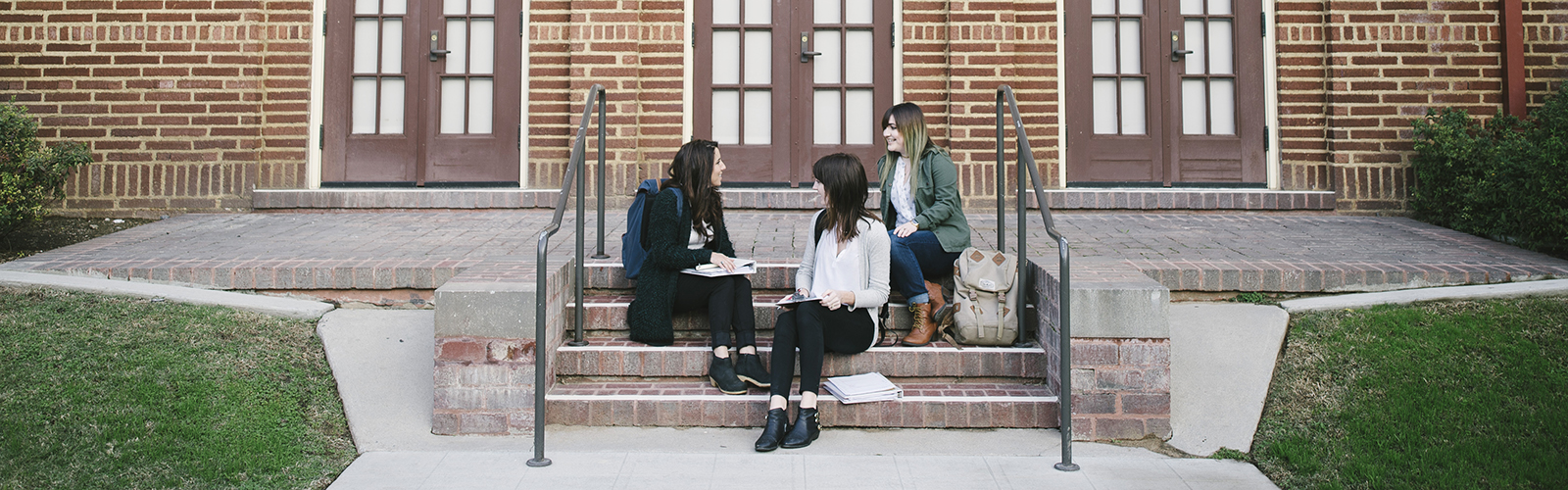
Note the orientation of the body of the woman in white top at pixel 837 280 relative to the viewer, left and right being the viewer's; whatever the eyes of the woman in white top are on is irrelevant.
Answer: facing the viewer and to the left of the viewer

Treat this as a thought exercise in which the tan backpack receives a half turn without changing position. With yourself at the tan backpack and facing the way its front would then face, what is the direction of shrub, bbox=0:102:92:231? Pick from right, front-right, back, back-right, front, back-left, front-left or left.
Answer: left

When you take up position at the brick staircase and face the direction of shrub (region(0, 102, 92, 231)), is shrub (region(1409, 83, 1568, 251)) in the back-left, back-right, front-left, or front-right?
back-right

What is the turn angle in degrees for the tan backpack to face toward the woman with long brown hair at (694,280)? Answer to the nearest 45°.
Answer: approximately 90° to its right

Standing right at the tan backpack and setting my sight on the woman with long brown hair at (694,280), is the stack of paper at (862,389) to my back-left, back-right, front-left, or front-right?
front-left

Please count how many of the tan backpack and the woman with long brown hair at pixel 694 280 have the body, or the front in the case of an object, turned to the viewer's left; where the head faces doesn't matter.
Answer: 0

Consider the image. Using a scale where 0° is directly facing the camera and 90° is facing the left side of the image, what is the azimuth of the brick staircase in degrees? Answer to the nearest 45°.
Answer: approximately 0°

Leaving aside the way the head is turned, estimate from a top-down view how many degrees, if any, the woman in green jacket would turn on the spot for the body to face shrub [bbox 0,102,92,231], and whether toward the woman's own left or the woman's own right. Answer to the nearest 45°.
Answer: approximately 45° to the woman's own right

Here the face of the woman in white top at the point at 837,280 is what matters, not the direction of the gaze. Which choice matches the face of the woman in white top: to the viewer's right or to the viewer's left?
to the viewer's left

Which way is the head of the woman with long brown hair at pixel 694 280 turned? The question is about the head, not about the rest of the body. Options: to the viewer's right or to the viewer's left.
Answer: to the viewer's right

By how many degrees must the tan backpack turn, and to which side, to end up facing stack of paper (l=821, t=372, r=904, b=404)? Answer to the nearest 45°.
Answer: approximately 45° to its right

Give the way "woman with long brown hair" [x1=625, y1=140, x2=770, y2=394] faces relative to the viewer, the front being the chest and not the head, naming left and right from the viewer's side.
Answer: facing the viewer and to the right of the viewer

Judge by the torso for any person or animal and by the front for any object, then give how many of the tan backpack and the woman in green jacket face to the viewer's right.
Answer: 0

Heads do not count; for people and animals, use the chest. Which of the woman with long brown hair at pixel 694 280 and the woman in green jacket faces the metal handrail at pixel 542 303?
the woman in green jacket

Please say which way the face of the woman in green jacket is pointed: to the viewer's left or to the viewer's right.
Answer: to the viewer's left

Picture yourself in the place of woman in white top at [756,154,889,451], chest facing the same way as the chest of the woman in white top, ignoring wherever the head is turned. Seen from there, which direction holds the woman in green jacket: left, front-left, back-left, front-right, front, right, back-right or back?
back

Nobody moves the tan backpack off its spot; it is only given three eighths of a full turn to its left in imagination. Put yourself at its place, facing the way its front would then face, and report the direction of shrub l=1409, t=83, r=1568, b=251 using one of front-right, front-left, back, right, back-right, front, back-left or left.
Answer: front

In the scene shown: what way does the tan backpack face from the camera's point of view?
toward the camera
